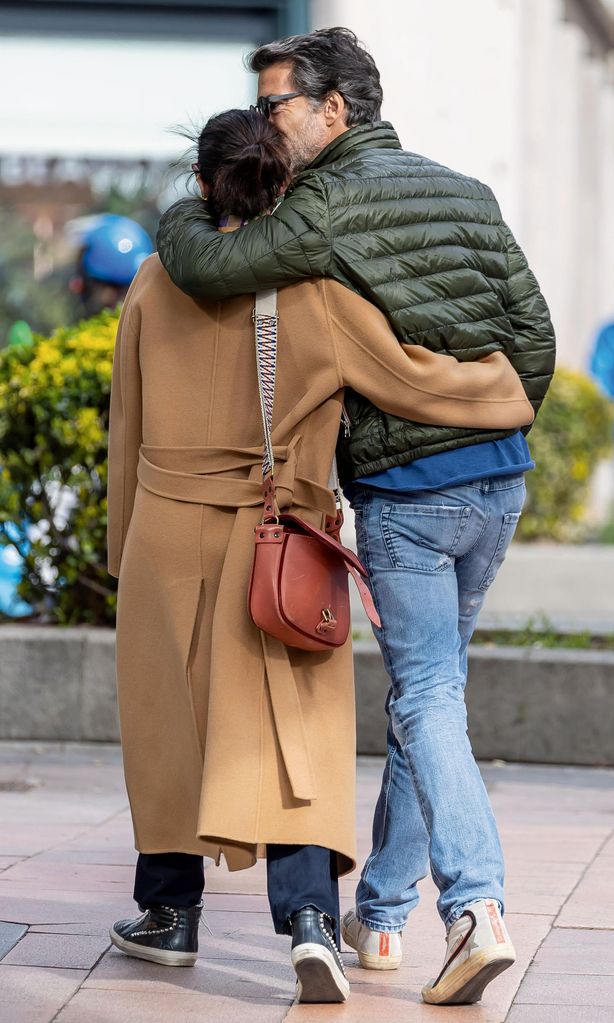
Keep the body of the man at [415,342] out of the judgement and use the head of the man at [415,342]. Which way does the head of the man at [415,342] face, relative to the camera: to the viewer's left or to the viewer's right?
to the viewer's left

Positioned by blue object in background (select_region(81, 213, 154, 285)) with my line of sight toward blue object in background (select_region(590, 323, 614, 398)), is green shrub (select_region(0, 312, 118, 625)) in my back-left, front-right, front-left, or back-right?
back-right

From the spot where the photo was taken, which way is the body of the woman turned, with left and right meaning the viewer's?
facing away from the viewer

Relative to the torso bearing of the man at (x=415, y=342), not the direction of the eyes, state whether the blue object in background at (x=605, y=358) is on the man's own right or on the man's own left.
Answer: on the man's own right

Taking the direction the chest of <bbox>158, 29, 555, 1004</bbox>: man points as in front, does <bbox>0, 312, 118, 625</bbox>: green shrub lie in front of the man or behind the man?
in front

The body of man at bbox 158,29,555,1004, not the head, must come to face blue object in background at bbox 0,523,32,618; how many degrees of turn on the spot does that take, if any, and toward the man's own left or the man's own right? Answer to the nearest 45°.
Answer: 0° — they already face it

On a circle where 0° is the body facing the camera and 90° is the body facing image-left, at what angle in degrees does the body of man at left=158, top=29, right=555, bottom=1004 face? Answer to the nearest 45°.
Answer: approximately 135°

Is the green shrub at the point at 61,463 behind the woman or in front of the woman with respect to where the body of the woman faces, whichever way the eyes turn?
in front

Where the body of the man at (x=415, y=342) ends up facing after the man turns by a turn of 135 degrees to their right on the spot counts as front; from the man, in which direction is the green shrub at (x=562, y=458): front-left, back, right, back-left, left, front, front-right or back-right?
left

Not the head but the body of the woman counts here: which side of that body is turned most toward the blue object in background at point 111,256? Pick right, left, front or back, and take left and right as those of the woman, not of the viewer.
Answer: front
